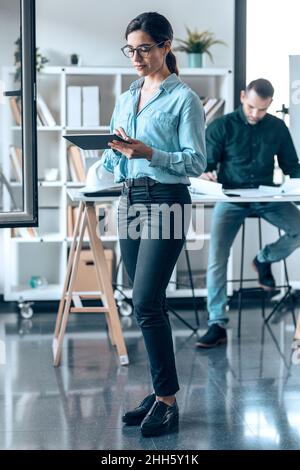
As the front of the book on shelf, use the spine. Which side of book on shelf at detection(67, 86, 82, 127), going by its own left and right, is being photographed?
front

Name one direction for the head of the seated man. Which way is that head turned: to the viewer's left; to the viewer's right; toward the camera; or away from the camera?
toward the camera

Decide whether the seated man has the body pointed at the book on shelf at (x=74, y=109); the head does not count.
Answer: no

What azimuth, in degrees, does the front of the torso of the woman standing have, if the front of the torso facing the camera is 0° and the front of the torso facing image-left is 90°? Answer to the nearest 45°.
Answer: approximately 45°

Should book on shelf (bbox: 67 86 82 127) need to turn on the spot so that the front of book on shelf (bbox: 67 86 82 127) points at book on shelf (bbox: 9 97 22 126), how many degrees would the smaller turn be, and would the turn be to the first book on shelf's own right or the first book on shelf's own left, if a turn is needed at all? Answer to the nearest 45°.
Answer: approximately 90° to the first book on shelf's own right

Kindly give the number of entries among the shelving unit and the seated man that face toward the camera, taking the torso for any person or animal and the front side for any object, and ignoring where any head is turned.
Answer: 2

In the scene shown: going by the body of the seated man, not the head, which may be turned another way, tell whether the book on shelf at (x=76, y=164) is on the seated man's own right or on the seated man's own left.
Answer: on the seated man's own right

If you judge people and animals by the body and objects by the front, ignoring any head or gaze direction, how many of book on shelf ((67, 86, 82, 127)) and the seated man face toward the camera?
2

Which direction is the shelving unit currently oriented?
toward the camera

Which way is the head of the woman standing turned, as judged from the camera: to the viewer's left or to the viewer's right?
to the viewer's left

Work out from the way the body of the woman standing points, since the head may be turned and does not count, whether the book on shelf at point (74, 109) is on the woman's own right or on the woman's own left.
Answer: on the woman's own right

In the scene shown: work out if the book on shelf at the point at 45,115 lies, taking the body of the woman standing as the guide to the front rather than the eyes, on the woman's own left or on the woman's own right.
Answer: on the woman's own right
